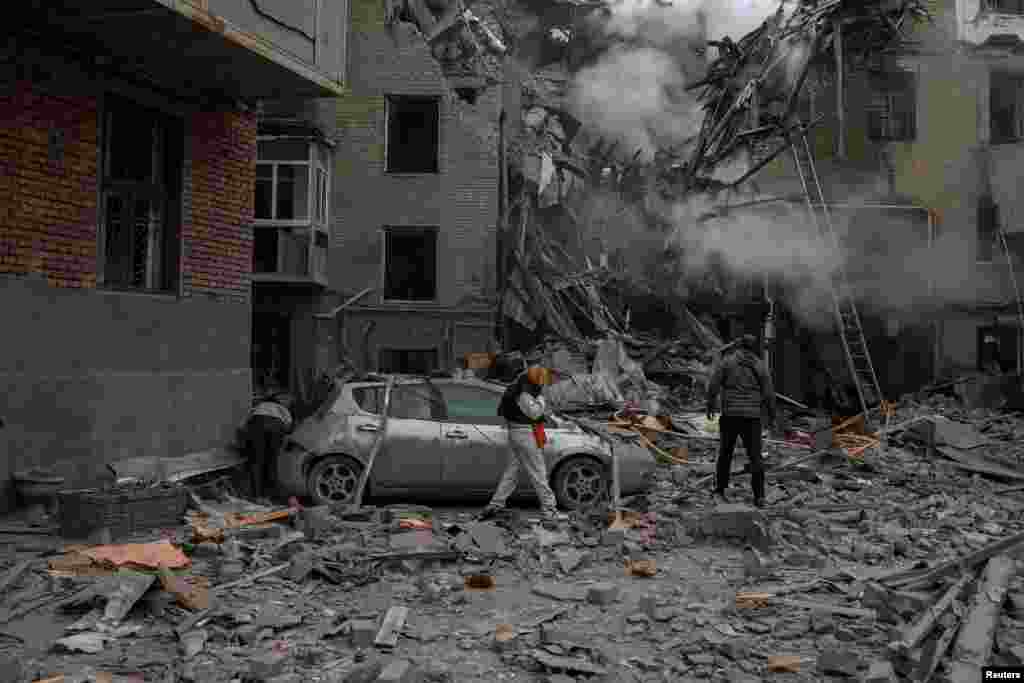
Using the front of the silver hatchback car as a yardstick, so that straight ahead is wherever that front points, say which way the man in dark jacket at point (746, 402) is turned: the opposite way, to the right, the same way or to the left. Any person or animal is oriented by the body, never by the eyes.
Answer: to the left

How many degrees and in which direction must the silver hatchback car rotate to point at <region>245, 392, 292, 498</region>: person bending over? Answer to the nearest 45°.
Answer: approximately 180°

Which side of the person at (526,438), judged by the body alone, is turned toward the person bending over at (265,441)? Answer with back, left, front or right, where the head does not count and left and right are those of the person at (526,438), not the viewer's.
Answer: back

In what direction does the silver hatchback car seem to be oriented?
to the viewer's right

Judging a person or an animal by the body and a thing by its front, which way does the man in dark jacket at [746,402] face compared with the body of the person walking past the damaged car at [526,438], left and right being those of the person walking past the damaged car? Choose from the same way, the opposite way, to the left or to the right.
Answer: to the left

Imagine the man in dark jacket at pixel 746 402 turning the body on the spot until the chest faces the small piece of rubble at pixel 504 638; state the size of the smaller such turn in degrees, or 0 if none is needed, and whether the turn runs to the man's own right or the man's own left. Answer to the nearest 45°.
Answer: approximately 180°

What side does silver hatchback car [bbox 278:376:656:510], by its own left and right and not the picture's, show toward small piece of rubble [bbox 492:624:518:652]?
right

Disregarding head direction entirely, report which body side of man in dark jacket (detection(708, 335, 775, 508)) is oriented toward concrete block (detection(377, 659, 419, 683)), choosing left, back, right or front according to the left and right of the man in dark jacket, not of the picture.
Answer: back

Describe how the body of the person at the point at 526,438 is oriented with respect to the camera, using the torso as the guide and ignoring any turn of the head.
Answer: to the viewer's right

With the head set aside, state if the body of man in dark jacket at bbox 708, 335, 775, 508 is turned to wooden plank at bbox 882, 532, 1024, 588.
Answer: no

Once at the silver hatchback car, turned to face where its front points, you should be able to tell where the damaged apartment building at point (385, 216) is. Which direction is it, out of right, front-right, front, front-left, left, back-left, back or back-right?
left

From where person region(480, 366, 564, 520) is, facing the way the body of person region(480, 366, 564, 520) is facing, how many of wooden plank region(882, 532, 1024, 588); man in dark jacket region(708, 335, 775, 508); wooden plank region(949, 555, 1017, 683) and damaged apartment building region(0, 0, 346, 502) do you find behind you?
1

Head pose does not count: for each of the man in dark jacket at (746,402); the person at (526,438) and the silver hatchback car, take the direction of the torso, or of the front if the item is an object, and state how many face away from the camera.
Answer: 1

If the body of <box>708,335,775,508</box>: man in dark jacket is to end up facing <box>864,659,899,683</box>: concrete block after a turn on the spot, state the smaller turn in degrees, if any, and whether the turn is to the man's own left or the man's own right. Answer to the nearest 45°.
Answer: approximately 180°

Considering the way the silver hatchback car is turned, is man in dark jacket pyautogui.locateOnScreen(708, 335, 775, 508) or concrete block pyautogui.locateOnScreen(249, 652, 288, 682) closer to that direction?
the man in dark jacket

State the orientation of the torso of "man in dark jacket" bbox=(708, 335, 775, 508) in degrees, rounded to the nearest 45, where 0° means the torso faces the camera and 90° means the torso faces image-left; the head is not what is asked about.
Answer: approximately 180°
